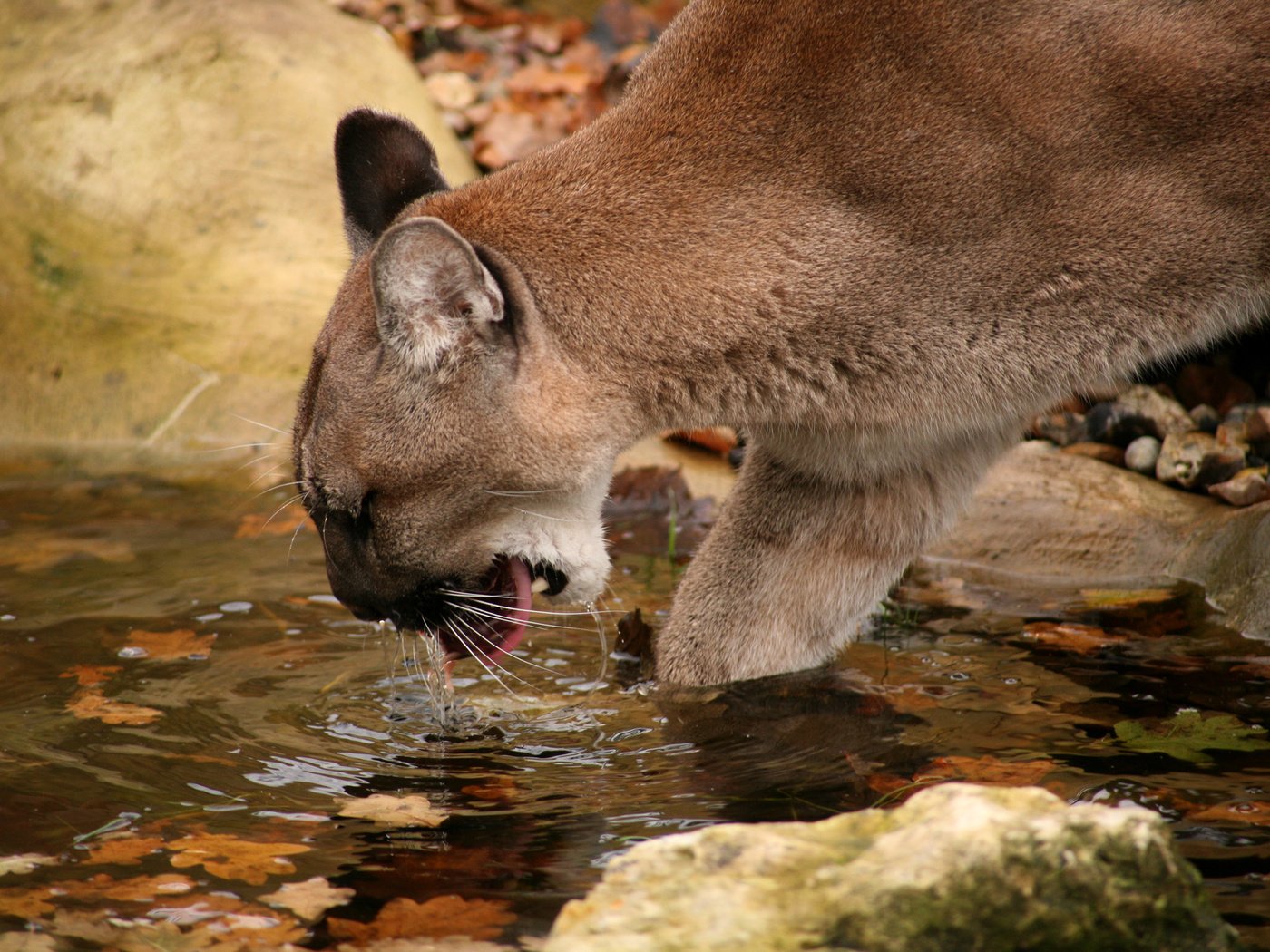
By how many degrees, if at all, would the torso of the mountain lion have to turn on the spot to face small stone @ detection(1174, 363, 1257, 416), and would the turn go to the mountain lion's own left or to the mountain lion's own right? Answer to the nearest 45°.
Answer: approximately 135° to the mountain lion's own right

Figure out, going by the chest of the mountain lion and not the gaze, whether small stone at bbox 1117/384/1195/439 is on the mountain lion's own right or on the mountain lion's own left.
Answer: on the mountain lion's own right

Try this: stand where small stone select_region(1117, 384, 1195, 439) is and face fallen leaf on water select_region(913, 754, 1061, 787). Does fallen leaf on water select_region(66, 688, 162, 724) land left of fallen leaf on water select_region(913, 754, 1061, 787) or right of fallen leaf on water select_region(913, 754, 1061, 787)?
right

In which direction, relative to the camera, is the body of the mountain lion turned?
to the viewer's left

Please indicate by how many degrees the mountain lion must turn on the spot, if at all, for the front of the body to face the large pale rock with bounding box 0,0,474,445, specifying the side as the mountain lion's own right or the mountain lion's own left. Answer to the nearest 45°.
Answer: approximately 45° to the mountain lion's own right

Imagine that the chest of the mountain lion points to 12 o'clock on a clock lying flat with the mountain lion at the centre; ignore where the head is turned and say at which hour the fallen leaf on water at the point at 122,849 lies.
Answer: The fallen leaf on water is roughly at 11 o'clock from the mountain lion.

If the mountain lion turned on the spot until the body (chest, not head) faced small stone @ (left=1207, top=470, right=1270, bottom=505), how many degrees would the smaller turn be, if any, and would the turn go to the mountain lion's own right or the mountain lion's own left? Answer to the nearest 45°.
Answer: approximately 135° to the mountain lion's own right

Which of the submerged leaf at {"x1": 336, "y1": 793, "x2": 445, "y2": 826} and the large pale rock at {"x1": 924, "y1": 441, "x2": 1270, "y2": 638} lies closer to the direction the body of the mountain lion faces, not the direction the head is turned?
the submerged leaf

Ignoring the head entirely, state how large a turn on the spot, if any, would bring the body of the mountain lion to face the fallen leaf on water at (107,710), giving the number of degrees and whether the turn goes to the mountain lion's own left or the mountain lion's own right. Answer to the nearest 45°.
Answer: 0° — it already faces it
